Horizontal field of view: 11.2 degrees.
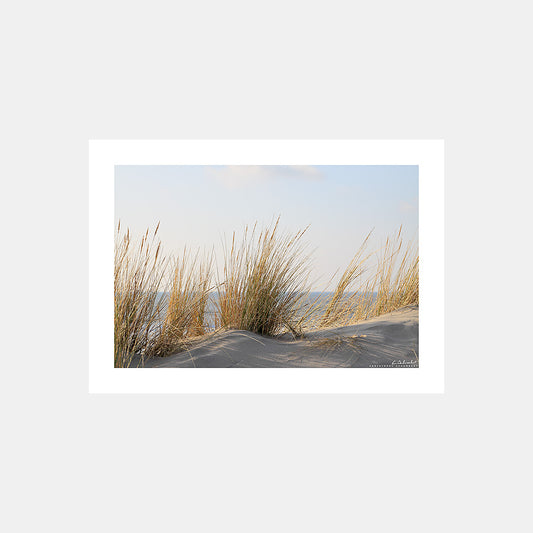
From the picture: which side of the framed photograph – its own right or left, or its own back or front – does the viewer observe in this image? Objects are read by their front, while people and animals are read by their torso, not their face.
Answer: front
